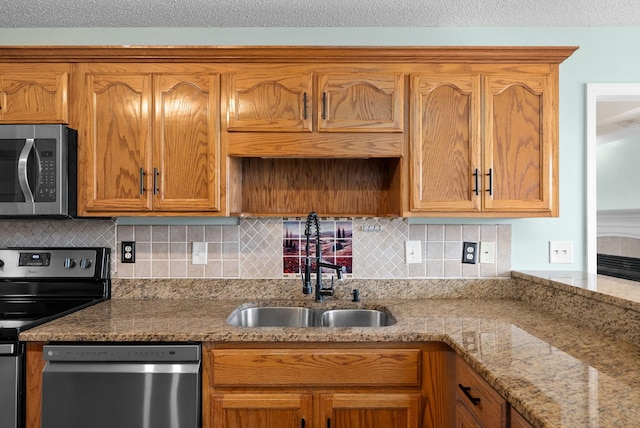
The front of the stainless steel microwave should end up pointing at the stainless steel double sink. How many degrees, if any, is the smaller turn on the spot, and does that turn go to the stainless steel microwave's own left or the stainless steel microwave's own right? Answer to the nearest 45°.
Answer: approximately 90° to the stainless steel microwave's own left

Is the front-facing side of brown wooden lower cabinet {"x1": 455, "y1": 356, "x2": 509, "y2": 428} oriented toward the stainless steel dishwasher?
yes

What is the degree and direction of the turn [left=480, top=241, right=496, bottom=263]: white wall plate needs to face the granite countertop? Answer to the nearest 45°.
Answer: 0° — it already faces it

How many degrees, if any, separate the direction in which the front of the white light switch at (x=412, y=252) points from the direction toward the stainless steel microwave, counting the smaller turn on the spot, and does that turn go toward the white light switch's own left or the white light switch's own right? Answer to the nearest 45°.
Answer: approximately 45° to the white light switch's own right

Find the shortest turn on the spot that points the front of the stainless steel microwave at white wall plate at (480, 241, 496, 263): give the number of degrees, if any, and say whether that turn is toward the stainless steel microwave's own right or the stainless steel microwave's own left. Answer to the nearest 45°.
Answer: approximately 45° to the stainless steel microwave's own left

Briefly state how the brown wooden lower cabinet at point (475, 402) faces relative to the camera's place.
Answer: facing to the left of the viewer

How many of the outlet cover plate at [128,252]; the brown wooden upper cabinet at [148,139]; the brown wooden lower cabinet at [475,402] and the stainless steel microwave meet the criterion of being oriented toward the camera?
3

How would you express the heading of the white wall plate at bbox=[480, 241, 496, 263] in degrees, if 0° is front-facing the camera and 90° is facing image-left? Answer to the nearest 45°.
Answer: approximately 0°

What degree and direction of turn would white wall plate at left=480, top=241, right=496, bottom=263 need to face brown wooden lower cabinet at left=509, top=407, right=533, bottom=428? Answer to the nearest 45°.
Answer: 0° — it already faces it

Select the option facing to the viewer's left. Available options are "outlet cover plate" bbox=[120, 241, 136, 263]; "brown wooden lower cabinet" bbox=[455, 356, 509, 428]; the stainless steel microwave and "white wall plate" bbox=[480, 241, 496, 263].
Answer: the brown wooden lower cabinet
